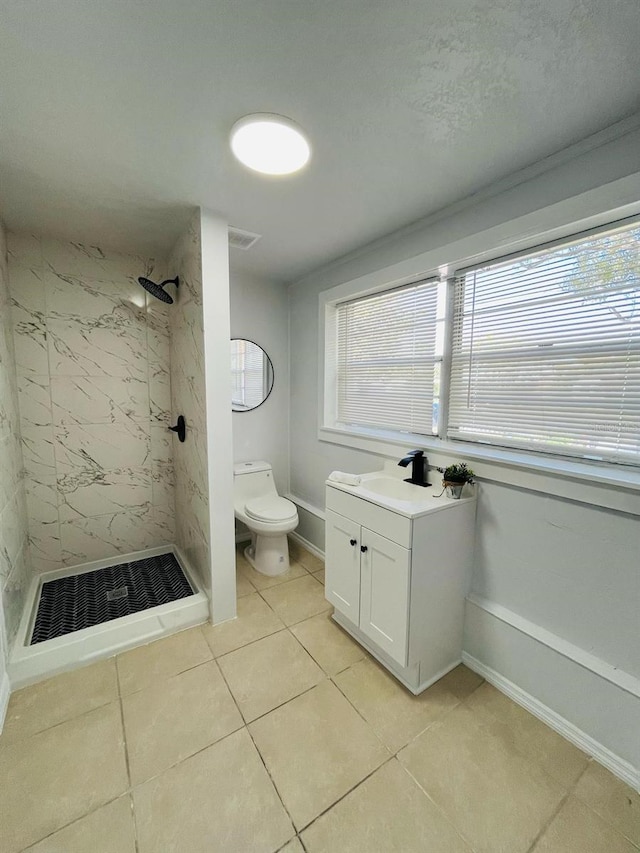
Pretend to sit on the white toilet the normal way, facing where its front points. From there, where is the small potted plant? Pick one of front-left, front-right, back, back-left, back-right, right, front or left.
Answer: front

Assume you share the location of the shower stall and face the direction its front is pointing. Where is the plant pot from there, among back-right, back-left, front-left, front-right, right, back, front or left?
front-left

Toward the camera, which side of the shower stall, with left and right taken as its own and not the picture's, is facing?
front

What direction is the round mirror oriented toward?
toward the camera

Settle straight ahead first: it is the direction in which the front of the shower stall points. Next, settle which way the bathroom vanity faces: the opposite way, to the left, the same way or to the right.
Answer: to the right

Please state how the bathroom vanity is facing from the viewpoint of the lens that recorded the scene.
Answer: facing the viewer and to the left of the viewer

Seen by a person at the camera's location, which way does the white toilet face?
facing the viewer and to the right of the viewer

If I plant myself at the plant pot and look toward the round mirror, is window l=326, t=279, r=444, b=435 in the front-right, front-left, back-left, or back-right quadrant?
front-right

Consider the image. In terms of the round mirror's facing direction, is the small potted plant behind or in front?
in front

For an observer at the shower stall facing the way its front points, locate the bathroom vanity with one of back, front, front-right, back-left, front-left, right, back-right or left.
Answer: front-left

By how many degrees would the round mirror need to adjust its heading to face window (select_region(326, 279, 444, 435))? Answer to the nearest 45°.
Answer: approximately 45° to its left

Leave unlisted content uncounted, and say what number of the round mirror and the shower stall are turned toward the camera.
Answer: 2
